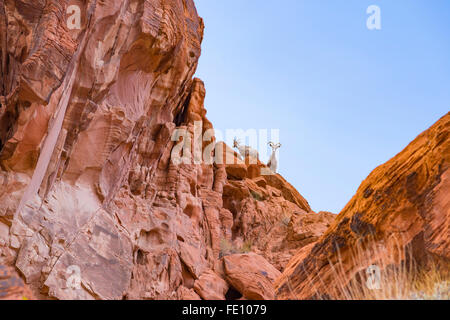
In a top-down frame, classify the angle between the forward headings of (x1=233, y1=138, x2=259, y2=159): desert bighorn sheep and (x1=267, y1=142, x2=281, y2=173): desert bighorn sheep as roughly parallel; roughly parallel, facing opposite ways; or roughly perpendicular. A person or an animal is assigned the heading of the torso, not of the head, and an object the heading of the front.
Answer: roughly perpendicular

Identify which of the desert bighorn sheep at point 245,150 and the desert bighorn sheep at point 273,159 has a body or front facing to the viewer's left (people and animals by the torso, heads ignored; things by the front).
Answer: the desert bighorn sheep at point 245,150

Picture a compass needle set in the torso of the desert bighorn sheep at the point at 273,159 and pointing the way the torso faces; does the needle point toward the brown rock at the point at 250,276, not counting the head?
yes

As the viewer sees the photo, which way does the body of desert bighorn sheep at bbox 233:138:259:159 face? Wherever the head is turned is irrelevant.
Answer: to the viewer's left

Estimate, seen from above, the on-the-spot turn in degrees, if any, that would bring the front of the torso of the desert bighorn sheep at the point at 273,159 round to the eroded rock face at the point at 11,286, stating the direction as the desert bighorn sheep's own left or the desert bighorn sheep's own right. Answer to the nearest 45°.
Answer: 0° — it already faces it

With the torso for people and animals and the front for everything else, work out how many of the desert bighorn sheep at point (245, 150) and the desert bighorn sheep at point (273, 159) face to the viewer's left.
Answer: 1

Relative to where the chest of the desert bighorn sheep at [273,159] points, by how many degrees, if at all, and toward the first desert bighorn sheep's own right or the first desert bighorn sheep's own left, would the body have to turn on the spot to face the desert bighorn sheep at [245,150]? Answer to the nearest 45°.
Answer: approximately 45° to the first desert bighorn sheep's own right

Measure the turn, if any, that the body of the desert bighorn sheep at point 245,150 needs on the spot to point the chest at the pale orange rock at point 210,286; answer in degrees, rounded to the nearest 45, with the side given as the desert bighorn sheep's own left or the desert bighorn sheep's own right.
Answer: approximately 90° to the desert bighorn sheep's own left
